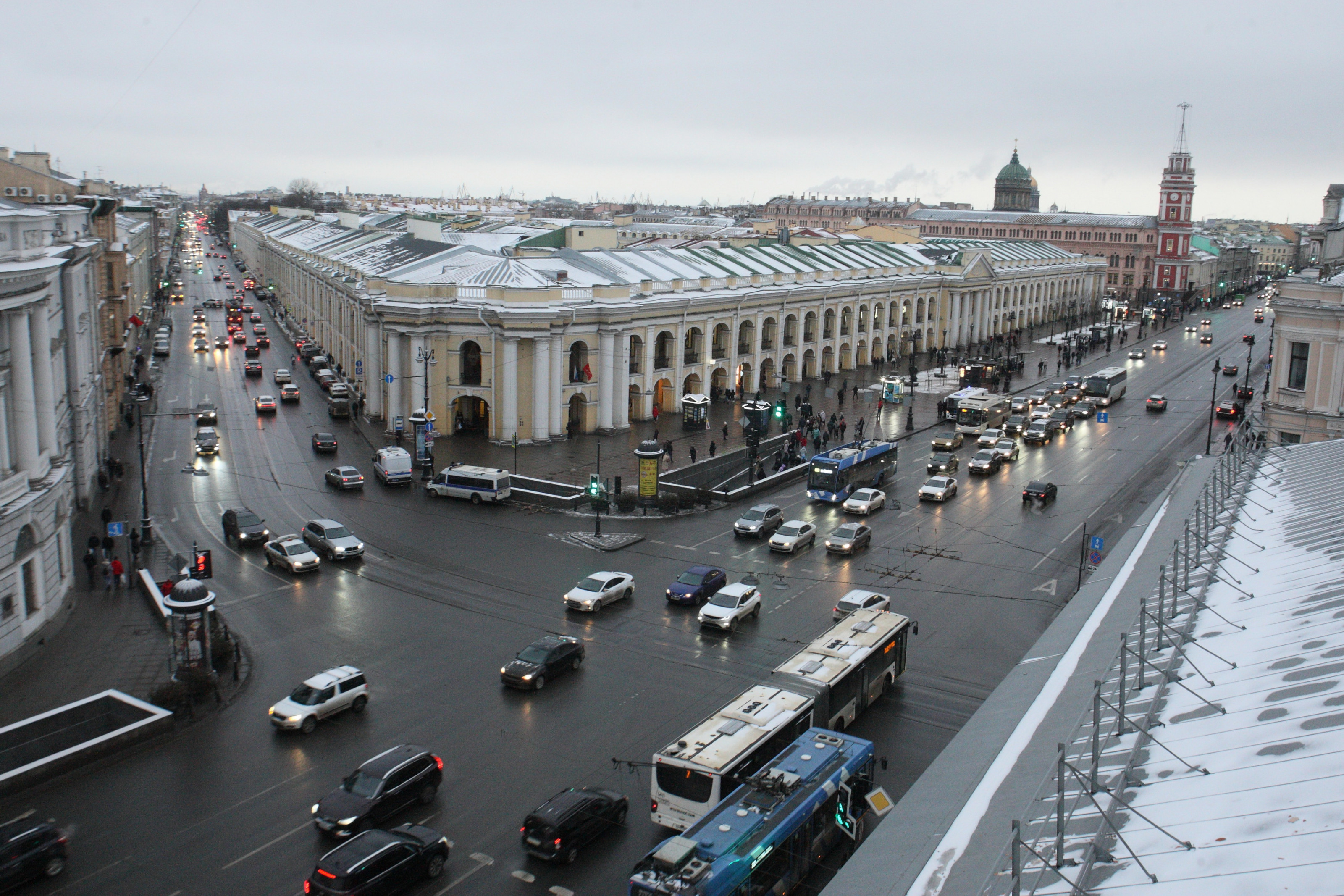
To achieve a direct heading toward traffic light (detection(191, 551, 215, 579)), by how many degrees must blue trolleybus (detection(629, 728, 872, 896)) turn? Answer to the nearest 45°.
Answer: approximately 90° to its left

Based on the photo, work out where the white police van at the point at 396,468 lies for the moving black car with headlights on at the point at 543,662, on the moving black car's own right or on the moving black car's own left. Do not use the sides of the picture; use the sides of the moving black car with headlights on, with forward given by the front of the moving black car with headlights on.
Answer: on the moving black car's own right

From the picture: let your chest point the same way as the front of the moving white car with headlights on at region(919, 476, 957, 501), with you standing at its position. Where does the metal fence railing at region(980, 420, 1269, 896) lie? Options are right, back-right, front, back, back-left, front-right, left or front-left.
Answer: front-left

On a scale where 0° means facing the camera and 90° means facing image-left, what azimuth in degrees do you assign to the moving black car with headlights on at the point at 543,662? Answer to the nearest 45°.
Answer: approximately 45°

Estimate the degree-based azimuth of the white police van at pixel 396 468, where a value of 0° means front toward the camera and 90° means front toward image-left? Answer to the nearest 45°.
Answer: approximately 135°
